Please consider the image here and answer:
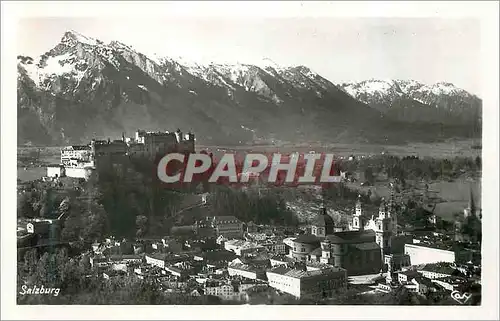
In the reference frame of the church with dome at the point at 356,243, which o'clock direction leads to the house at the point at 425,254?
The house is roughly at 1 o'clock from the church with dome.

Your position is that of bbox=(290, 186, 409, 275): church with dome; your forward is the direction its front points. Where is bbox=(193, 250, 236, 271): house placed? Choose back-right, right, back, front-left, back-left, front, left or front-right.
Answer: back-left

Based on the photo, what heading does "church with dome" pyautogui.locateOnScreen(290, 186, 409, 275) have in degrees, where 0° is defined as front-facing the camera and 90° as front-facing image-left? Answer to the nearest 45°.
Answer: approximately 225°

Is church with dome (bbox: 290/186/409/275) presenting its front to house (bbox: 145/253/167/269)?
no

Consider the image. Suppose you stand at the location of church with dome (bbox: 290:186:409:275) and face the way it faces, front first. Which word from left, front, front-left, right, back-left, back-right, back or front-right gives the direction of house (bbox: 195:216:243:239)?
back-left

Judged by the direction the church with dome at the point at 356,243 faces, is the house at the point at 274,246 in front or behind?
behind

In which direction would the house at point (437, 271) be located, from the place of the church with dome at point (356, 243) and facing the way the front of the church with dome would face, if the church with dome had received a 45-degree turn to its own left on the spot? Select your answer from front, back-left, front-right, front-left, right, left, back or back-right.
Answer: right

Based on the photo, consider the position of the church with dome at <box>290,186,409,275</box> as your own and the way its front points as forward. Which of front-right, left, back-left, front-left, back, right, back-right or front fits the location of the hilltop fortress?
back-left

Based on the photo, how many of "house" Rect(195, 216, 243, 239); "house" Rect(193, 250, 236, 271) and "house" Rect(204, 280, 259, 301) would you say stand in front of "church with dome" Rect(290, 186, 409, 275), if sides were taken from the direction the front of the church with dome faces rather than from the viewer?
0
